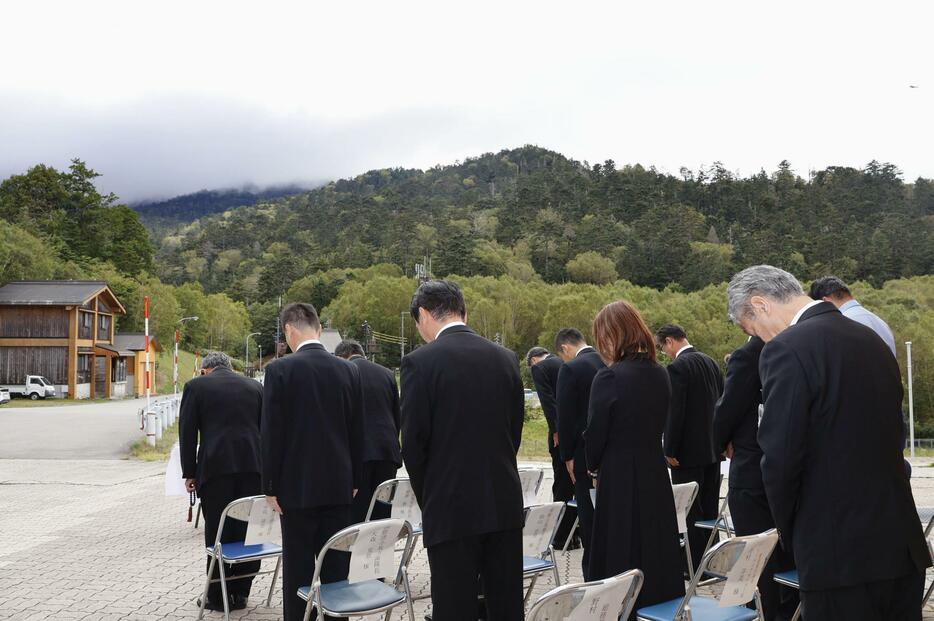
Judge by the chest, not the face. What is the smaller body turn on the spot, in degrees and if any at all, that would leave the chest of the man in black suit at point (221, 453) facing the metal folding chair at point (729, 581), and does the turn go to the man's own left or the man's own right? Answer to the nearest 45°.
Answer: approximately 135° to the man's own right

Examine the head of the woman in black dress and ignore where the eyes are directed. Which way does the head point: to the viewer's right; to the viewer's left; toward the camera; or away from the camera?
away from the camera

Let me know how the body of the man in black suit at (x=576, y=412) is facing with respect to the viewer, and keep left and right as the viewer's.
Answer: facing away from the viewer and to the left of the viewer

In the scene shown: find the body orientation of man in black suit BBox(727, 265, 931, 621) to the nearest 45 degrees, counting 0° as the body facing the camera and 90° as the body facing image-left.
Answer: approximately 135°

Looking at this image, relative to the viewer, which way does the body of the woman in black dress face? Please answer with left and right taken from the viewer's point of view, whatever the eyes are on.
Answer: facing away from the viewer and to the left of the viewer

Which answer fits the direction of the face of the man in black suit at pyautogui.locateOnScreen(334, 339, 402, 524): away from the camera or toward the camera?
away from the camera

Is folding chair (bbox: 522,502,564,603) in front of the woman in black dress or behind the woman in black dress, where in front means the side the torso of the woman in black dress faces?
in front

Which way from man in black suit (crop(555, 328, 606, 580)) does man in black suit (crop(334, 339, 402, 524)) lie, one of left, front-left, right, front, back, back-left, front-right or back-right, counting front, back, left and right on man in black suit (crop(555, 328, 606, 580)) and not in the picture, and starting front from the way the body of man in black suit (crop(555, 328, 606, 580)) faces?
front-left

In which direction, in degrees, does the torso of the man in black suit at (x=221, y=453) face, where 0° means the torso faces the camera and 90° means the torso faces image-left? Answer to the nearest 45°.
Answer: approximately 180°
